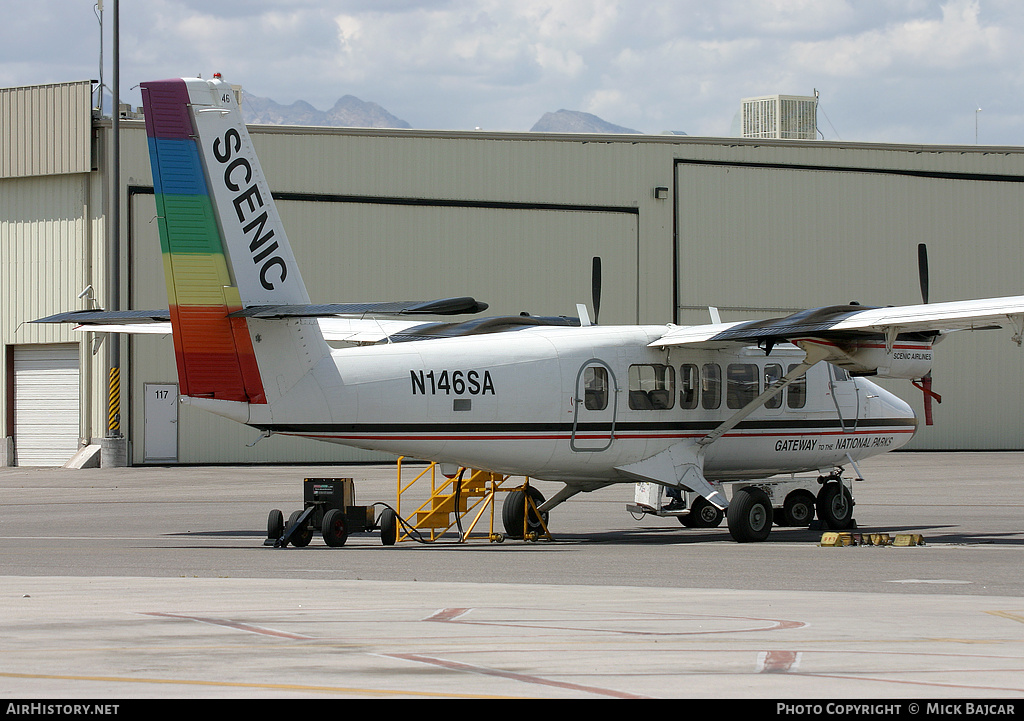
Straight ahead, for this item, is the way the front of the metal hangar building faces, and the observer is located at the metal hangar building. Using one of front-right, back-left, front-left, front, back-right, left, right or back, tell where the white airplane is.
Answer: front

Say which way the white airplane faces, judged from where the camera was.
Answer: facing away from the viewer and to the right of the viewer

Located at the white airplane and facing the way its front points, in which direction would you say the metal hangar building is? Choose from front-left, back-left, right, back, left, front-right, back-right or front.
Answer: front-left

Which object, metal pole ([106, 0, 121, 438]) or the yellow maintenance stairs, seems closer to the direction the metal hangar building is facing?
the yellow maintenance stairs

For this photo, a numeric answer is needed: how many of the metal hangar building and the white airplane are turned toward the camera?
1

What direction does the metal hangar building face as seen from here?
toward the camera

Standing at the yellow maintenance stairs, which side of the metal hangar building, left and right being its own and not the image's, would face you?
front
